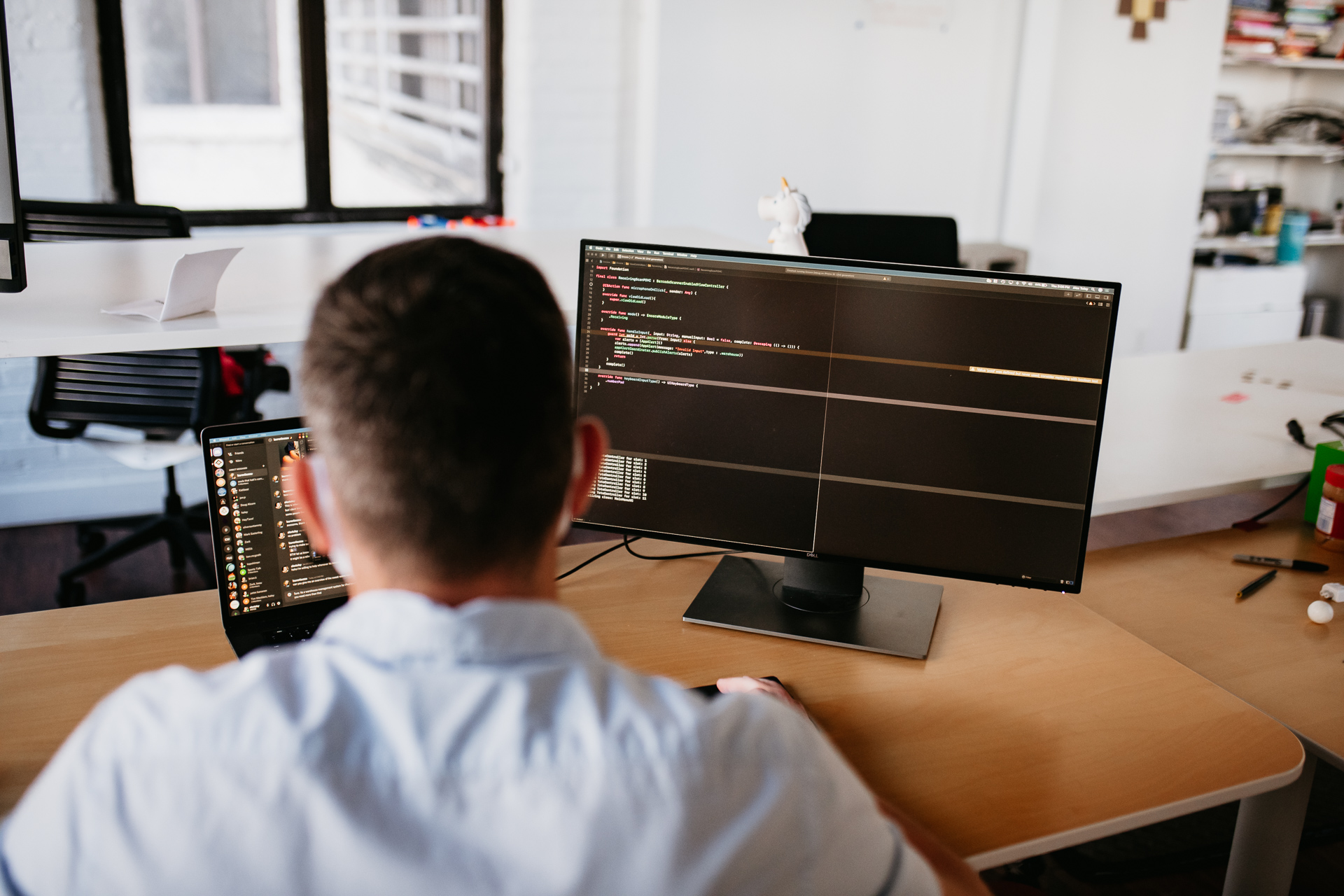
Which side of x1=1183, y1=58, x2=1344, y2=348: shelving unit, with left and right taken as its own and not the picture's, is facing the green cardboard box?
front

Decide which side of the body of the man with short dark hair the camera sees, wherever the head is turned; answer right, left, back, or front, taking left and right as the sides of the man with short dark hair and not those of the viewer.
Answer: back

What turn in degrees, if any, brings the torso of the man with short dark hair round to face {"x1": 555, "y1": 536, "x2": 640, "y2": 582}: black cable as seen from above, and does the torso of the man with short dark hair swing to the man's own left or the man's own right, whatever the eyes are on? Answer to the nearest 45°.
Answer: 0° — they already face it

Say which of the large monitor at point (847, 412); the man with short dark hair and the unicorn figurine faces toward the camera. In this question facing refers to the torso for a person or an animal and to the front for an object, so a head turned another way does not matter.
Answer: the large monitor

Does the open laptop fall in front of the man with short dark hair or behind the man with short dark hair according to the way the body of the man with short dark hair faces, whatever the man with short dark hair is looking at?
in front

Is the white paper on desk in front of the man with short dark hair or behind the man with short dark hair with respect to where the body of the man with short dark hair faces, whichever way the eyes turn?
in front

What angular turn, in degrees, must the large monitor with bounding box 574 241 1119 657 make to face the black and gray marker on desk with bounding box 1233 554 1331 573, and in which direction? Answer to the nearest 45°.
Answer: approximately 135° to its left

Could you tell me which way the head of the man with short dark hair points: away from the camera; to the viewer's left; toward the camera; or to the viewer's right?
away from the camera

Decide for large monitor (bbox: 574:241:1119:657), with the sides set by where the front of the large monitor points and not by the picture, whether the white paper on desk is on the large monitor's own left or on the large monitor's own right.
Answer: on the large monitor's own right

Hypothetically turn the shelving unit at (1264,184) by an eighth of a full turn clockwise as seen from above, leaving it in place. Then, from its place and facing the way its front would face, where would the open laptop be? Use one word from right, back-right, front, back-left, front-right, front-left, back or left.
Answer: front-left

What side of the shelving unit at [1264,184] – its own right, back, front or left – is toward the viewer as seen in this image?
front

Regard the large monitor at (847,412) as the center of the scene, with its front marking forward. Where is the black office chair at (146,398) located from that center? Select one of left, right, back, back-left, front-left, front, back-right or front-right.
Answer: back-right

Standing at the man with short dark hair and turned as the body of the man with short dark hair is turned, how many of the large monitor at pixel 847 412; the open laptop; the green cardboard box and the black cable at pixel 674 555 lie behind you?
0

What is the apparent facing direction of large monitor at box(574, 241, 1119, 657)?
toward the camera

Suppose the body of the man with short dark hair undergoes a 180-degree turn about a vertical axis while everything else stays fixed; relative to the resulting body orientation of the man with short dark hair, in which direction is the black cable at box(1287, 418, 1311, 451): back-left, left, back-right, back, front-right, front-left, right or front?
back-left

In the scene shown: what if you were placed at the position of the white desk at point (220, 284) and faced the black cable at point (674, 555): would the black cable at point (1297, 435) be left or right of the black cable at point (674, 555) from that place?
left

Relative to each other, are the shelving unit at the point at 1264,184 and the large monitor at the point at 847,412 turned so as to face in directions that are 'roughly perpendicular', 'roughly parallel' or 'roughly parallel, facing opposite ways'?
roughly parallel

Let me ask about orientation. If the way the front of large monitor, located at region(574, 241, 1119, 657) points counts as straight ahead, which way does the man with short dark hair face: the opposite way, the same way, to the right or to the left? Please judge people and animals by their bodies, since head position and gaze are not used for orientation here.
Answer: the opposite way
